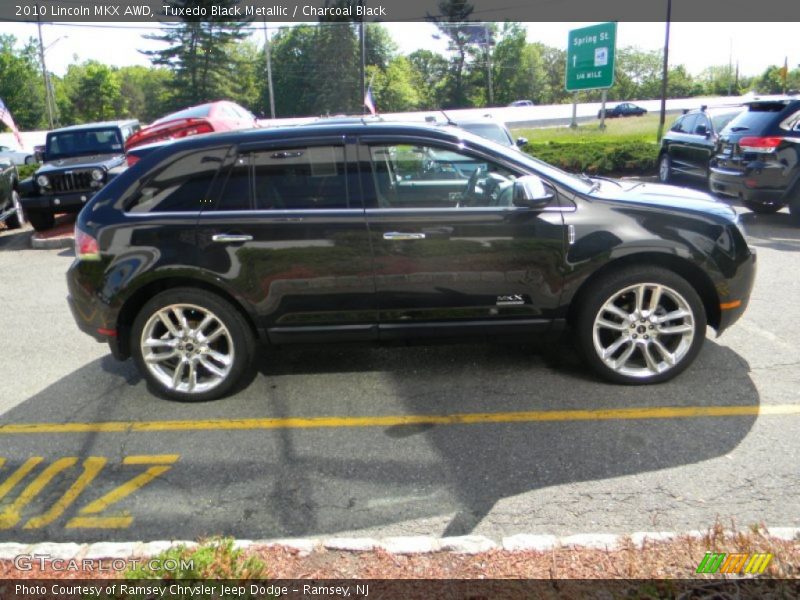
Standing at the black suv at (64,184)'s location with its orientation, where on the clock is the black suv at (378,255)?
the black suv at (378,255) is roughly at 10 o'clock from the black suv at (64,184).

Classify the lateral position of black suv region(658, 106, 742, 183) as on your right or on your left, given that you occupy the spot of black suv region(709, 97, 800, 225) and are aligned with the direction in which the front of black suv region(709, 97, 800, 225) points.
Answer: on your left

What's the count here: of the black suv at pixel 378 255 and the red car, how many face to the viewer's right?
1

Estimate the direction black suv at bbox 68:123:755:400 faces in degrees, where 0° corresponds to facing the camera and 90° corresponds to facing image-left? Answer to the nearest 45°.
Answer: approximately 270°

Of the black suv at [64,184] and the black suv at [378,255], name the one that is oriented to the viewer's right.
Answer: the black suv at [378,255]

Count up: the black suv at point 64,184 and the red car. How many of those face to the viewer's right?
0

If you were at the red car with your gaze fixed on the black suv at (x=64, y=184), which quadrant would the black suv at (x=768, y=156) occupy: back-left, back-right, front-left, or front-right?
back-left

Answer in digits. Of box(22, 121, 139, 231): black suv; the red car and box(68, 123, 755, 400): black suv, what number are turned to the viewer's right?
1

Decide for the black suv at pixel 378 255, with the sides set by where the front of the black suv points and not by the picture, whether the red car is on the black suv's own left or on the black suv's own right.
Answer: on the black suv's own left

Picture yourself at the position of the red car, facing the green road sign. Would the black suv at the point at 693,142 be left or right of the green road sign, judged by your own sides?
right

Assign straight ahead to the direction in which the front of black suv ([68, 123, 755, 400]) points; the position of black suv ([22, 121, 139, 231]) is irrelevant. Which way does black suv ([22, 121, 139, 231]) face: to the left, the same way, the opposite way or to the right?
to the right

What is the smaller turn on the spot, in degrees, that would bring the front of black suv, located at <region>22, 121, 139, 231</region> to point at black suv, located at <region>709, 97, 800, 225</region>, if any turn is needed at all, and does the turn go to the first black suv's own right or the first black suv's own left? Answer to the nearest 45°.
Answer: approximately 90° to the first black suv's own left
